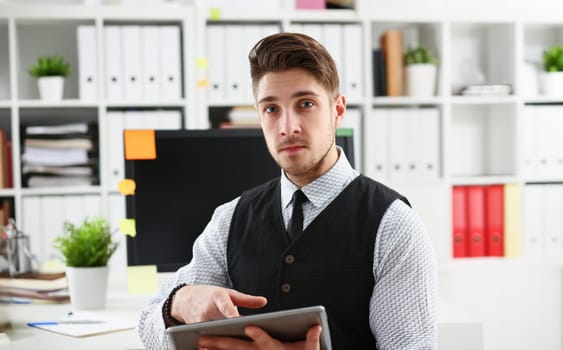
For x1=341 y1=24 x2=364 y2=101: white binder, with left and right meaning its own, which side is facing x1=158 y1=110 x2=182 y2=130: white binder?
right

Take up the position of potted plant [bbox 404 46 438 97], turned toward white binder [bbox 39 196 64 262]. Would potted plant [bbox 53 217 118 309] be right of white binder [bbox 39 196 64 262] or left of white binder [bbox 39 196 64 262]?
left

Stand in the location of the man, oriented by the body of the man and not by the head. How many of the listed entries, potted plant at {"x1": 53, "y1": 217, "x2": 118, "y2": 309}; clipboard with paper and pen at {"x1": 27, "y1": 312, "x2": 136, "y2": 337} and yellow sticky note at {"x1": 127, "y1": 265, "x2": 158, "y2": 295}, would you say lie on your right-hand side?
3

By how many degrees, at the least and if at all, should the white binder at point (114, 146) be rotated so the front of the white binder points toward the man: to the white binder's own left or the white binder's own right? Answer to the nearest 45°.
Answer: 0° — it already faces them

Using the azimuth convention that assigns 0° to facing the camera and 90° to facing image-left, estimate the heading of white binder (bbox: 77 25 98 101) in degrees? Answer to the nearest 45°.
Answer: approximately 0°

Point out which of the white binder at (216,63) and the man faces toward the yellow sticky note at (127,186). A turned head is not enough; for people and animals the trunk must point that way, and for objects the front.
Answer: the white binder

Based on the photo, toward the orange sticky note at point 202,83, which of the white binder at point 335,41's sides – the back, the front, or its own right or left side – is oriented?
right

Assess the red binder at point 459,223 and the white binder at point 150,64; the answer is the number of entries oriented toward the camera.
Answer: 2

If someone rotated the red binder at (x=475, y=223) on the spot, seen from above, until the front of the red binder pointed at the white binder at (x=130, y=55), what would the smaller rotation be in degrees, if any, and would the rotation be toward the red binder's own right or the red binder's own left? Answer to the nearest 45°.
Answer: approximately 45° to the red binder's own right
